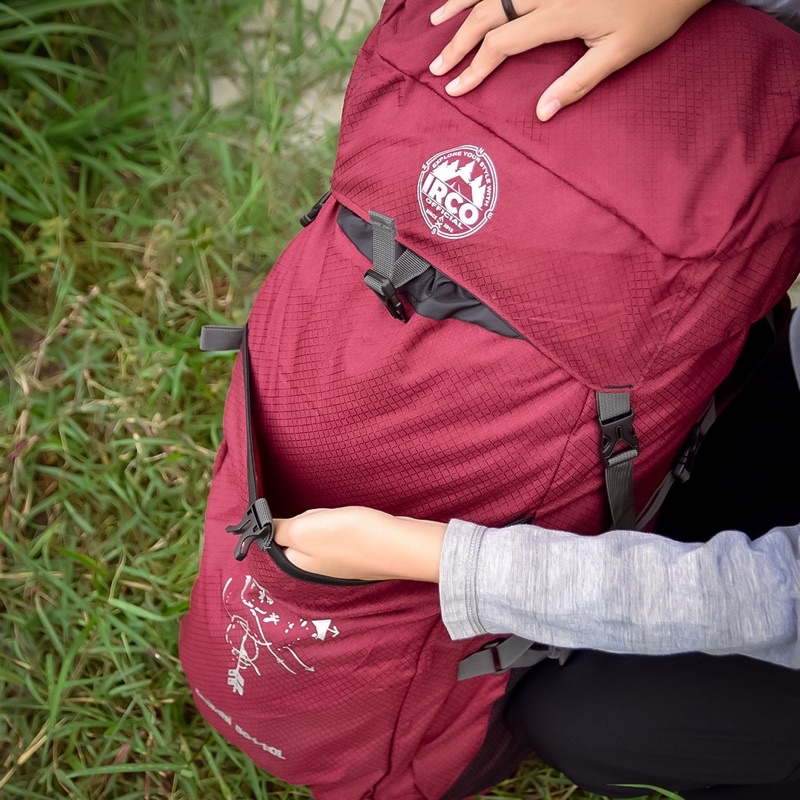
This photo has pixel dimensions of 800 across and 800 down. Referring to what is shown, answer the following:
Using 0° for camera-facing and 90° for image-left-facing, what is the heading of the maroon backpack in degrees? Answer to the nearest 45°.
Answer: approximately 45°
